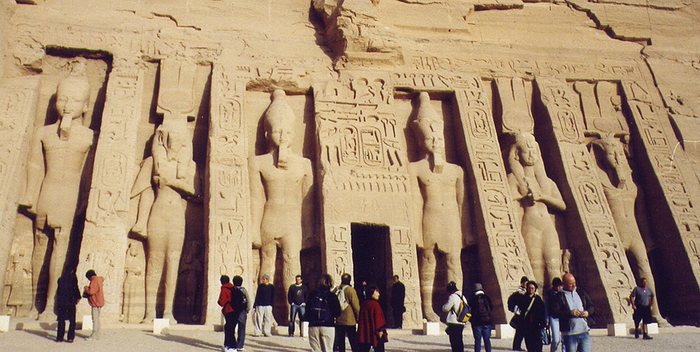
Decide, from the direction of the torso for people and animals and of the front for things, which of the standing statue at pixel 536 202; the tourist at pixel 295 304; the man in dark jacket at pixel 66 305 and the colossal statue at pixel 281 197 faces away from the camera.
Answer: the man in dark jacket

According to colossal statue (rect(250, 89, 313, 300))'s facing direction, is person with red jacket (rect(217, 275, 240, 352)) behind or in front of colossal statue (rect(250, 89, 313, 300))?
in front

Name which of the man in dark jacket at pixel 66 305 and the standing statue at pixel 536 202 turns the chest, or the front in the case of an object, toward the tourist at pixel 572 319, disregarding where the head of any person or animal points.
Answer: the standing statue

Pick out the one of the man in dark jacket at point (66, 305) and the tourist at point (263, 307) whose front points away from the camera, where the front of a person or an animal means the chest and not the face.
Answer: the man in dark jacket

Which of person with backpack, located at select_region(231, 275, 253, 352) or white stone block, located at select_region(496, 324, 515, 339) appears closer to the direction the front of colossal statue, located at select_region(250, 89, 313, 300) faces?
the person with backpack

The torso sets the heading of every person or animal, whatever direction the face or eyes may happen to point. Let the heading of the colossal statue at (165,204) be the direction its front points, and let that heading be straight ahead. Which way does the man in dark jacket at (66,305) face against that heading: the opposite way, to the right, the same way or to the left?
the opposite way

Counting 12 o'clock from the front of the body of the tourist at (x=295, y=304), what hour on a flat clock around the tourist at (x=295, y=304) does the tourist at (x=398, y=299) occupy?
the tourist at (x=398, y=299) is roughly at 8 o'clock from the tourist at (x=295, y=304).

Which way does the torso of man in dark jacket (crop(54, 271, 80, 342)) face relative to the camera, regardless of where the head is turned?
away from the camera

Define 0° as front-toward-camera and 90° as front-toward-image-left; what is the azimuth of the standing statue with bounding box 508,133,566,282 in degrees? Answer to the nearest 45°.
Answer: approximately 0°

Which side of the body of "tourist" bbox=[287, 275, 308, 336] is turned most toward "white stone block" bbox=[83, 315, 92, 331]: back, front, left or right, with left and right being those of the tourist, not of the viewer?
right
